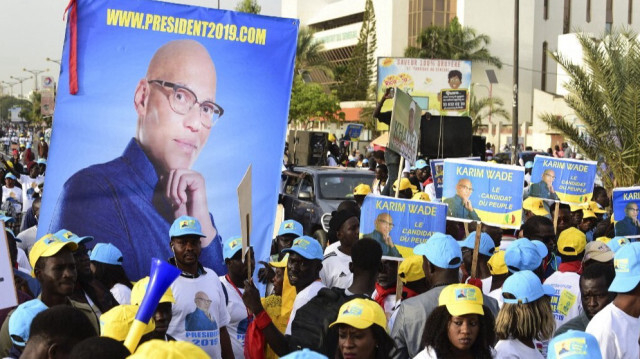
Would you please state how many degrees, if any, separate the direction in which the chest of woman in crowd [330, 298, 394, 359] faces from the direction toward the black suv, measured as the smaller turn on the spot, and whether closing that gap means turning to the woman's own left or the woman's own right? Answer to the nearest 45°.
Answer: approximately 135° to the woman's own right

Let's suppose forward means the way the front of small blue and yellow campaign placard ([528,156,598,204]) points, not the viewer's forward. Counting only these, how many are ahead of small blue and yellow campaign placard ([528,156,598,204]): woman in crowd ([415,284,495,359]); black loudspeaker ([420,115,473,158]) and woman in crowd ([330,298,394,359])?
2

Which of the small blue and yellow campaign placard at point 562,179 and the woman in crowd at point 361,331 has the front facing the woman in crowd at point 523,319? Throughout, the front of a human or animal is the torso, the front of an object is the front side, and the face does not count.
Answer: the small blue and yellow campaign placard

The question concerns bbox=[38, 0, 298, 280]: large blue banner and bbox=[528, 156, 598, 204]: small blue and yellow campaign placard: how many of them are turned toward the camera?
2
